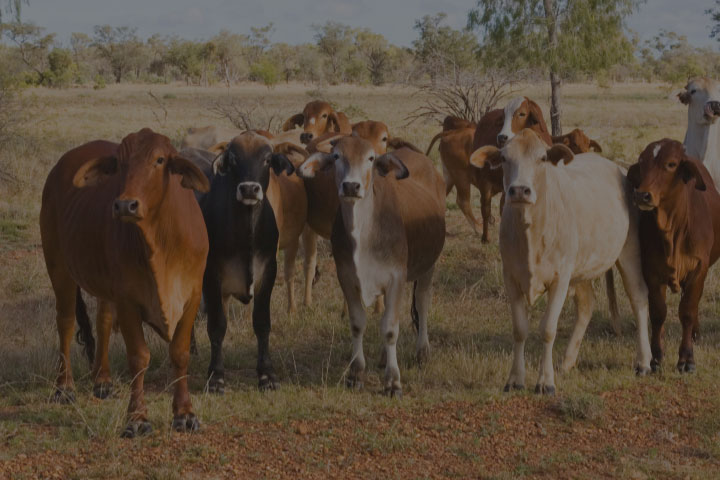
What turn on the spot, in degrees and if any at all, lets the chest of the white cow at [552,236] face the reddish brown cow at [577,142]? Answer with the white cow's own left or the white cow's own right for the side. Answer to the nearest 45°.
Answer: approximately 135° to the white cow's own right

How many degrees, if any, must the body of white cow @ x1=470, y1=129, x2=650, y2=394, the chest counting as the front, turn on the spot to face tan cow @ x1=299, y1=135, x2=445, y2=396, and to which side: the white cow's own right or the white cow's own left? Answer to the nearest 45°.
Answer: approximately 45° to the white cow's own right

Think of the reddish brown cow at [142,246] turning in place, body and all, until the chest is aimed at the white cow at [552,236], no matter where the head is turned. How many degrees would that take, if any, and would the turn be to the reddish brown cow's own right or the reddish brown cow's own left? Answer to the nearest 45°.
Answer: approximately 45° to the reddish brown cow's own left

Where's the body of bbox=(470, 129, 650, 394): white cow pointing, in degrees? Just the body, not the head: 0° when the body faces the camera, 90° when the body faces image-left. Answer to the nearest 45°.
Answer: approximately 45°

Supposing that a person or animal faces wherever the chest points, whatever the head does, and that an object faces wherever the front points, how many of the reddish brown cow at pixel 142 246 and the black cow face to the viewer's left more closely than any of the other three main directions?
0

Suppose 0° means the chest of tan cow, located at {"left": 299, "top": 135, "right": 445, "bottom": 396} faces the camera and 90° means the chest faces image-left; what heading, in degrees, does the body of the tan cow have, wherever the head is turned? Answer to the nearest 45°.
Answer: approximately 45°

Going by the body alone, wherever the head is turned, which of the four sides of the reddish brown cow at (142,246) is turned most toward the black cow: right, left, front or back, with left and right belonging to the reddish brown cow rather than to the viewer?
left

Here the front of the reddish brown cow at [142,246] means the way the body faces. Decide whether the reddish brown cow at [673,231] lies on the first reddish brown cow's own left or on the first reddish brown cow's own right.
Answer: on the first reddish brown cow's own left

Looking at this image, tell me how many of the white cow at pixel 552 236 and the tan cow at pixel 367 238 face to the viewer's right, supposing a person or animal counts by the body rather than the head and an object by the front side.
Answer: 0

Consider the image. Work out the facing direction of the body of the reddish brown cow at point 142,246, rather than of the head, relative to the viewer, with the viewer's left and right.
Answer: facing the viewer and to the right of the viewer

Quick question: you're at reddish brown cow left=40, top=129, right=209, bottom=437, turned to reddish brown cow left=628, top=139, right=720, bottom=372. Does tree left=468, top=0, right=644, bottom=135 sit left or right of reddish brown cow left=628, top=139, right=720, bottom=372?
left
